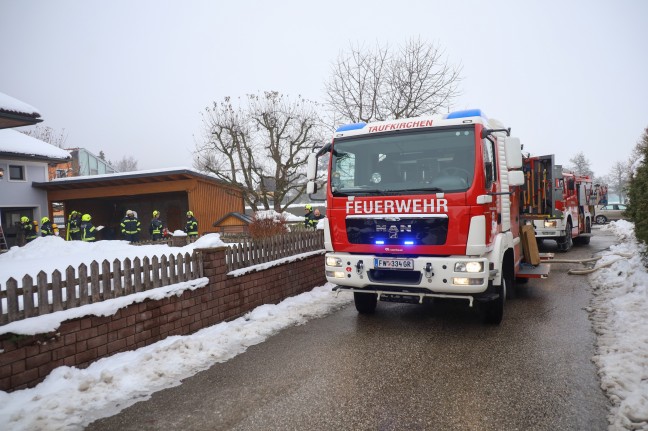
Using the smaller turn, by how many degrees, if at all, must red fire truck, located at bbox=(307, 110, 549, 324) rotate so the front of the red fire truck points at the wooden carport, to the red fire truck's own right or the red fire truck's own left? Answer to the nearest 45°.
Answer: approximately 135° to the red fire truck's own right

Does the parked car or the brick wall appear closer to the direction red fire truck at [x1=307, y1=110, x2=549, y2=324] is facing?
the brick wall

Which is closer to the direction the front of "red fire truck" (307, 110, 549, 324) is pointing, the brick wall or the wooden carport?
the brick wall

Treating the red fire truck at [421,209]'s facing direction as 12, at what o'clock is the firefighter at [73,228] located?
The firefighter is roughly at 4 o'clock from the red fire truck.

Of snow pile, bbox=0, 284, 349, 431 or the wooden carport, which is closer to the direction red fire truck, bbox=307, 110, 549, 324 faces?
the snow pile

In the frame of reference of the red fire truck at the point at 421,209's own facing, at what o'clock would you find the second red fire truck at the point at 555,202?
The second red fire truck is roughly at 7 o'clock from the red fire truck.

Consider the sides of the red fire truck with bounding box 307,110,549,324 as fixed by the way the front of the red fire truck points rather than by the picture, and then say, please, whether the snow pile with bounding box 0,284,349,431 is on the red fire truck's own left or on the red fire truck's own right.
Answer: on the red fire truck's own right

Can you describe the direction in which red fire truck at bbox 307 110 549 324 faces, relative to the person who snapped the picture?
facing the viewer

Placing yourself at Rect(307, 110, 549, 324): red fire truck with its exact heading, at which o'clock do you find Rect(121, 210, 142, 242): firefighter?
The firefighter is roughly at 4 o'clock from the red fire truck.

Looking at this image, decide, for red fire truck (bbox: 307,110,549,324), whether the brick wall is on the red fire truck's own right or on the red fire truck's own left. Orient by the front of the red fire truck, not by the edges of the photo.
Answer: on the red fire truck's own right

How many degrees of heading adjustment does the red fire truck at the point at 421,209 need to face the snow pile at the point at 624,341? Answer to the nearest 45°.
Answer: approximately 90° to its left
